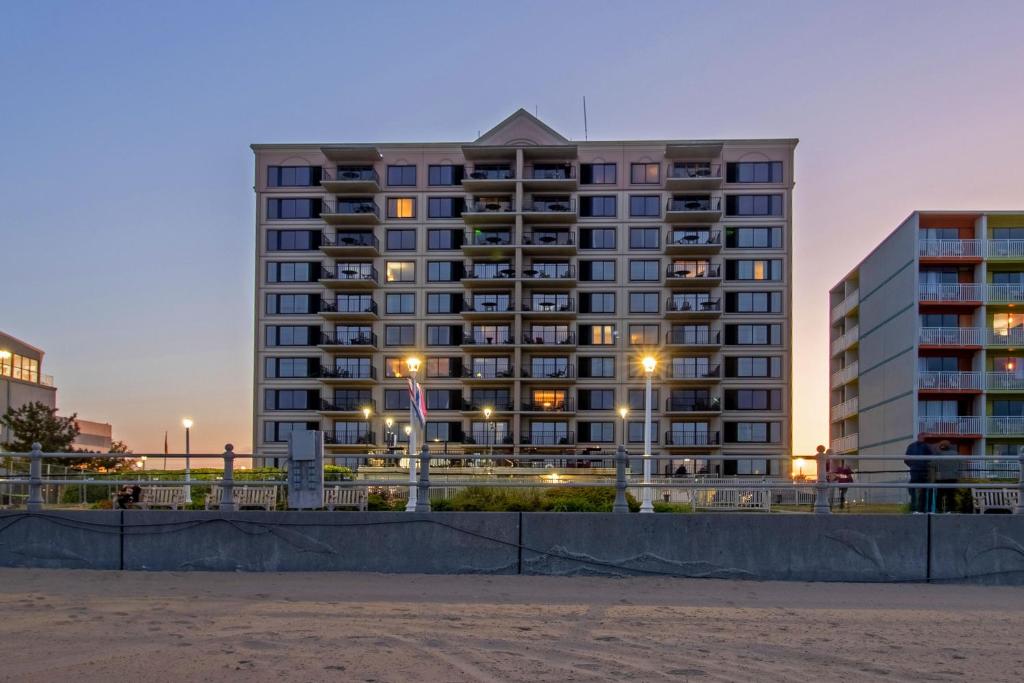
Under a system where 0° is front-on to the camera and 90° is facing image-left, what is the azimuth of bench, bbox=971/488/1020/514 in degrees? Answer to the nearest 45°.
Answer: approximately 0°

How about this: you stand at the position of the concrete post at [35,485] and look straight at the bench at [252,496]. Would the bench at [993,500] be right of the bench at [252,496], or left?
right

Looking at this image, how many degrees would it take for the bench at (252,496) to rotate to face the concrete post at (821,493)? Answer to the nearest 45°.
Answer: approximately 45° to its left

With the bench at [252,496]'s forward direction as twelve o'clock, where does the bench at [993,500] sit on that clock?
the bench at [993,500] is roughly at 10 o'clock from the bench at [252,496].
